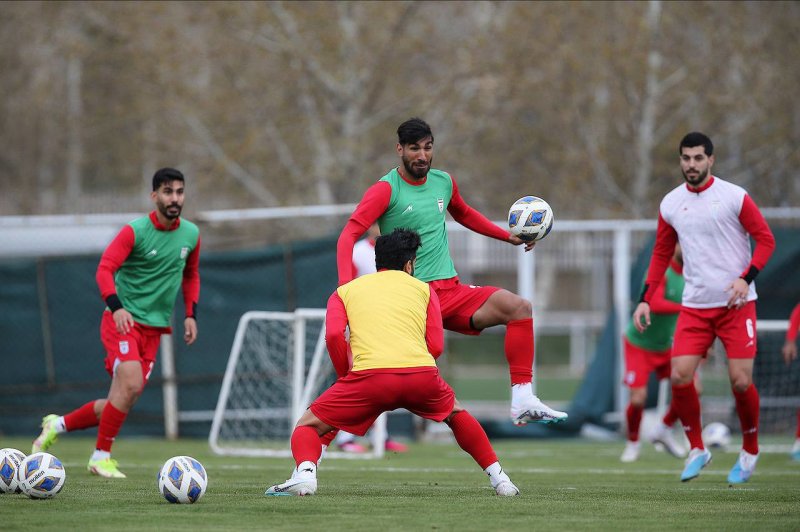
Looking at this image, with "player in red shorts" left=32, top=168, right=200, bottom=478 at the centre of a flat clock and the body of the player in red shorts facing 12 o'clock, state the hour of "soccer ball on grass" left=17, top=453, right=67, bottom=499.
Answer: The soccer ball on grass is roughly at 2 o'clock from the player in red shorts.

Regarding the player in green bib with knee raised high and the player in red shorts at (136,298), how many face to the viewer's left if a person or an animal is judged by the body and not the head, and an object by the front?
0

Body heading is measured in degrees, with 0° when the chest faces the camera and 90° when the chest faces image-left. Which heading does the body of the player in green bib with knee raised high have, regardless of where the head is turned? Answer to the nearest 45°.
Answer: approximately 315°

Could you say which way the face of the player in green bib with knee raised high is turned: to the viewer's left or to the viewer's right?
to the viewer's right

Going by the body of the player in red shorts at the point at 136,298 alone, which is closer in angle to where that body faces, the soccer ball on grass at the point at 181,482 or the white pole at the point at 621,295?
the soccer ball on grass

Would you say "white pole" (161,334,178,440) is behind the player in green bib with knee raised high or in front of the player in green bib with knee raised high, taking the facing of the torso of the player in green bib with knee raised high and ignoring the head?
behind

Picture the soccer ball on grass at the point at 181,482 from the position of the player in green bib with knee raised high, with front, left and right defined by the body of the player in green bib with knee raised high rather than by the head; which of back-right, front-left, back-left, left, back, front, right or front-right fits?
right

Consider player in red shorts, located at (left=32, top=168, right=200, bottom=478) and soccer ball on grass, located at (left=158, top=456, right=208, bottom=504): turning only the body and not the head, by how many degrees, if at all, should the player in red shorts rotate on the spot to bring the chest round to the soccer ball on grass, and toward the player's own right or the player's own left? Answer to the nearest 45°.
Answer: approximately 45° to the player's own right

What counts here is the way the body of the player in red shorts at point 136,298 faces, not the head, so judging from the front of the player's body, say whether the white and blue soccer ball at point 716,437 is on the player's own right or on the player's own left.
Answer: on the player's own left

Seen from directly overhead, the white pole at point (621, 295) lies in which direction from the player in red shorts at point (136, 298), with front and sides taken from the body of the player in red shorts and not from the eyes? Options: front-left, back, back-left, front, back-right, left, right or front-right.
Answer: left
